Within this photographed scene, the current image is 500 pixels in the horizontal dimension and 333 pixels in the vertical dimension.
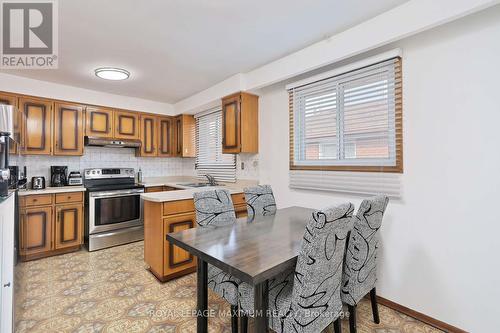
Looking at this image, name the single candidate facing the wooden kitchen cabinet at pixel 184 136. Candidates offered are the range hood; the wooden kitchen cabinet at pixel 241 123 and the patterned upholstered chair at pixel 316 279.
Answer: the patterned upholstered chair

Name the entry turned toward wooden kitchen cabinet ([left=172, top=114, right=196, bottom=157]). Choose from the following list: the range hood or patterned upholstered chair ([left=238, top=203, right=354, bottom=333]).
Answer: the patterned upholstered chair

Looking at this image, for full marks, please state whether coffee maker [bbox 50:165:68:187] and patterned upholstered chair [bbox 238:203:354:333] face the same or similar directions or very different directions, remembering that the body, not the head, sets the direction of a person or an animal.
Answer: very different directions

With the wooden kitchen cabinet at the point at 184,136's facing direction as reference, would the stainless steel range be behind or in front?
in front

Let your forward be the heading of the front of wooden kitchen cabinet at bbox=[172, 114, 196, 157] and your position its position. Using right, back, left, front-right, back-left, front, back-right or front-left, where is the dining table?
front-left

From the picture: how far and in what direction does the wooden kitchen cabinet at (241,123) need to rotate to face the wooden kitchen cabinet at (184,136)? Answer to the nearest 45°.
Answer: approximately 90° to its right

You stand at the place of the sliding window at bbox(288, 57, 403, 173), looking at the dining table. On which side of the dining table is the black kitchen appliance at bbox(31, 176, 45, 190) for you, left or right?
right

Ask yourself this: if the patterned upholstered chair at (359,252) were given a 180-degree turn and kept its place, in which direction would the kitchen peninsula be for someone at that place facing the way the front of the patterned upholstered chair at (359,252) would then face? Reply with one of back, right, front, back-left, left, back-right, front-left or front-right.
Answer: back-right

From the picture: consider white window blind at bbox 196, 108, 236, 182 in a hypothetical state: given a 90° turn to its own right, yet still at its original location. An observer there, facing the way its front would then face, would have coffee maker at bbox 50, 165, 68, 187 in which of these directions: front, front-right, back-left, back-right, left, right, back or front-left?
front-left

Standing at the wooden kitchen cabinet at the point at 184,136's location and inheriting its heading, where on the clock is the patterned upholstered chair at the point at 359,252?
The patterned upholstered chair is roughly at 10 o'clock from the wooden kitchen cabinet.

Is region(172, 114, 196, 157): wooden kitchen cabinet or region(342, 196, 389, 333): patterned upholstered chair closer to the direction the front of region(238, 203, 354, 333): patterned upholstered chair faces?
the wooden kitchen cabinet

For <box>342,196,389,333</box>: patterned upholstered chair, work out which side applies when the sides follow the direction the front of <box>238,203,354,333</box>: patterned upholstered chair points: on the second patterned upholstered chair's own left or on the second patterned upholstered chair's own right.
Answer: on the second patterned upholstered chair's own right

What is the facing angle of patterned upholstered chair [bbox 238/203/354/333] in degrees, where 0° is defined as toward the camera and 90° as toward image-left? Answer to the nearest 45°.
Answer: approximately 135°

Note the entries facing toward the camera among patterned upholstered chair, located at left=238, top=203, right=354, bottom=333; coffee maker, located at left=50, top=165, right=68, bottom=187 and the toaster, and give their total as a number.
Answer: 2

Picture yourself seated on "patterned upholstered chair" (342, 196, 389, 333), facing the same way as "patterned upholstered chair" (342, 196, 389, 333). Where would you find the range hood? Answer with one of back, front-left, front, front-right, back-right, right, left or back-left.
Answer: front-left

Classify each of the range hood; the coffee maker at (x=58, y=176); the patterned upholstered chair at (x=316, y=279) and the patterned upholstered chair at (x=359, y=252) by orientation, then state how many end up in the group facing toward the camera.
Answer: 2
